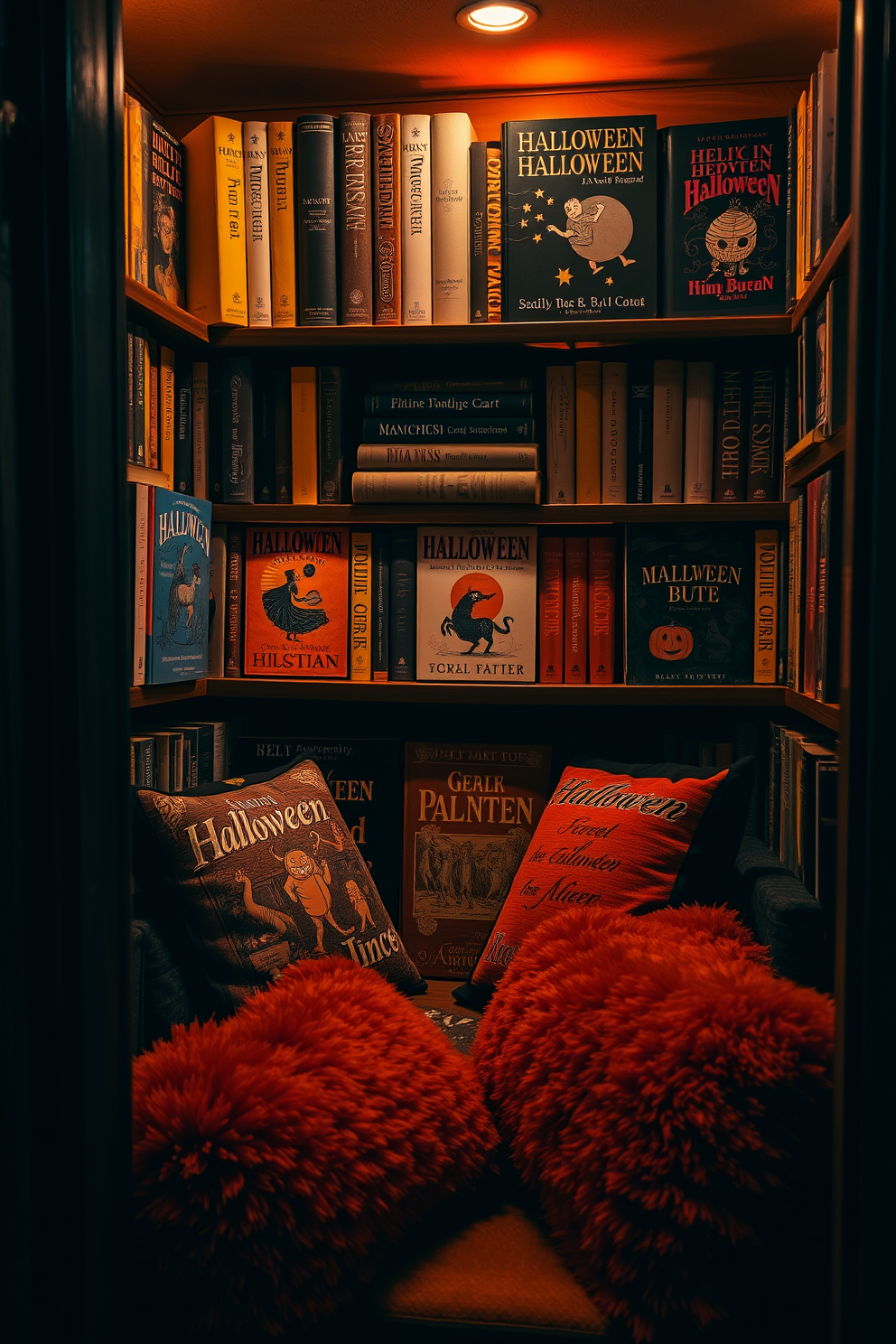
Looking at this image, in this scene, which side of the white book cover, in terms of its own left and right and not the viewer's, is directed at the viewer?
front

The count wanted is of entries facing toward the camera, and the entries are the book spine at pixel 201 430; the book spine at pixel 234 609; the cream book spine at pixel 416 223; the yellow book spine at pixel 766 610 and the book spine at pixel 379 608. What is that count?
5

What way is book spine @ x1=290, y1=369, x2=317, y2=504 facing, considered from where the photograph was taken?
facing the viewer

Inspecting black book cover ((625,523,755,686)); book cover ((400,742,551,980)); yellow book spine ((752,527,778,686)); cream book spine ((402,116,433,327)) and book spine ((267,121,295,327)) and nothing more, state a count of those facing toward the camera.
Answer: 5

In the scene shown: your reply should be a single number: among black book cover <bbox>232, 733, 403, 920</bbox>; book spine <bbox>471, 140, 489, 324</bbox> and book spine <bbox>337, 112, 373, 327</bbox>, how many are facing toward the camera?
3

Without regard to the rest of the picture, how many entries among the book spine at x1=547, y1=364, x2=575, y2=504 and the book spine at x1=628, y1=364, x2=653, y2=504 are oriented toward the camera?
2

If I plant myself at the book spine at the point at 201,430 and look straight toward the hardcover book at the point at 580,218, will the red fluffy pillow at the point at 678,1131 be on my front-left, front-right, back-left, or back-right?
front-right

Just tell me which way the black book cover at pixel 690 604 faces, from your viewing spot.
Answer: facing the viewer

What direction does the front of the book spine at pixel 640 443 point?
toward the camera

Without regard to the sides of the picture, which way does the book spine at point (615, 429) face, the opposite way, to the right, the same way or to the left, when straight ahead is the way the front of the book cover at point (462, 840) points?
the same way
